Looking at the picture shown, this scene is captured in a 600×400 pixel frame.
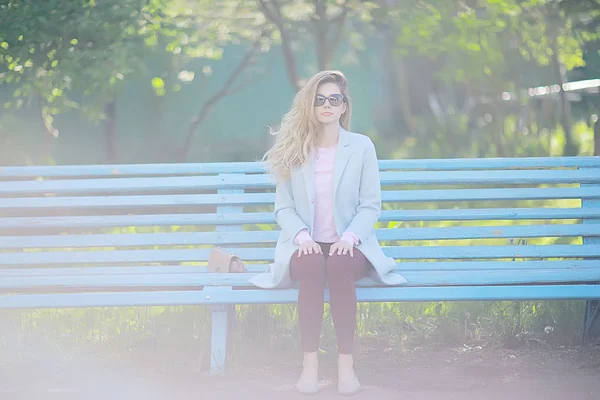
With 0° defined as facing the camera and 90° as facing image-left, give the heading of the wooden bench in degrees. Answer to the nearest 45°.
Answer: approximately 0°
